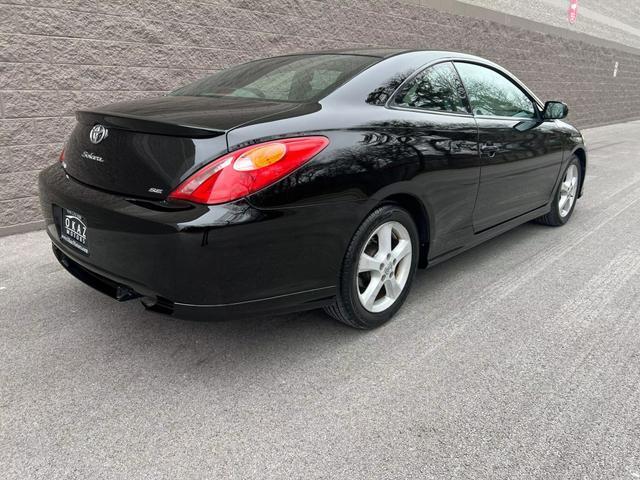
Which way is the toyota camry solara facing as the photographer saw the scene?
facing away from the viewer and to the right of the viewer

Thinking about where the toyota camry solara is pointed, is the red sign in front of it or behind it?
in front
